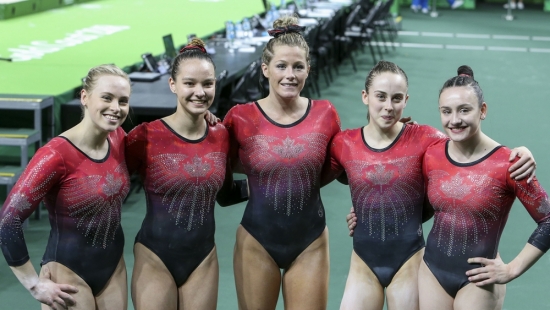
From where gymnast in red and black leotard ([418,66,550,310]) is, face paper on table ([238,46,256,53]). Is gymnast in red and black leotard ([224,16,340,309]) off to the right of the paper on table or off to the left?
left

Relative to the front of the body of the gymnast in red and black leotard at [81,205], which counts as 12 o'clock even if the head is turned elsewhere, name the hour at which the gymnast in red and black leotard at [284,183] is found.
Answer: the gymnast in red and black leotard at [284,183] is roughly at 10 o'clock from the gymnast in red and black leotard at [81,205].

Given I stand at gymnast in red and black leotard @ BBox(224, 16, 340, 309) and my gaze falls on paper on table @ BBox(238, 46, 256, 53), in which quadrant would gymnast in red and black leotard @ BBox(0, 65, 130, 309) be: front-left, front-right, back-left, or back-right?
back-left

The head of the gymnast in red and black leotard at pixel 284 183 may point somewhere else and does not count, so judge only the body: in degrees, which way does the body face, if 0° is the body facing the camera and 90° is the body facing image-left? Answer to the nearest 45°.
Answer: approximately 0°

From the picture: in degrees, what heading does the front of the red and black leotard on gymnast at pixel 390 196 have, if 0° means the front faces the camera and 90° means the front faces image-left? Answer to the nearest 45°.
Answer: approximately 0°

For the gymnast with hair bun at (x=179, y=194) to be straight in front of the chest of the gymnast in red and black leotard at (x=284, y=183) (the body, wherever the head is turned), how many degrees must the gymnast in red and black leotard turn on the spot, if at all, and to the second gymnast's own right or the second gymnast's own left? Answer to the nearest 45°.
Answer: approximately 45° to the second gymnast's own right

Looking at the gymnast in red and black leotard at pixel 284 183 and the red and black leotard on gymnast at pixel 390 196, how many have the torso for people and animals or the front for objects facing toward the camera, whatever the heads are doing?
2

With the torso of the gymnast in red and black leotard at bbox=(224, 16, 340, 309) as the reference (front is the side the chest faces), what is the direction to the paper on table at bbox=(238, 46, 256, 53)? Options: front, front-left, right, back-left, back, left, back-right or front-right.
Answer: back
